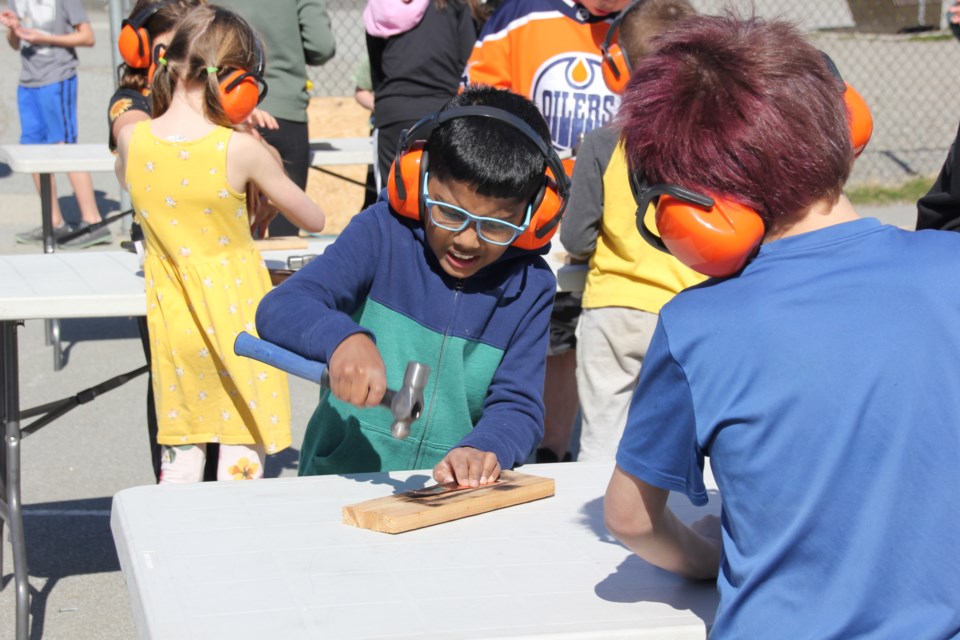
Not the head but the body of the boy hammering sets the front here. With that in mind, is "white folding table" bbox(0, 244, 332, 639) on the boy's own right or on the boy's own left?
on the boy's own right

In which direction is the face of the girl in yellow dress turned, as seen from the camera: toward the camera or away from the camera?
away from the camera

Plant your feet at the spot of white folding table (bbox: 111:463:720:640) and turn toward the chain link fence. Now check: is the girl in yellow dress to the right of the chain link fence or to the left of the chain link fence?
left

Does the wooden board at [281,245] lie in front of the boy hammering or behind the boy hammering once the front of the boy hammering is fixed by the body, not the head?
behind

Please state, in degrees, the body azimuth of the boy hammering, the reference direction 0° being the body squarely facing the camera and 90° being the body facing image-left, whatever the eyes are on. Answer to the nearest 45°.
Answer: approximately 0°
